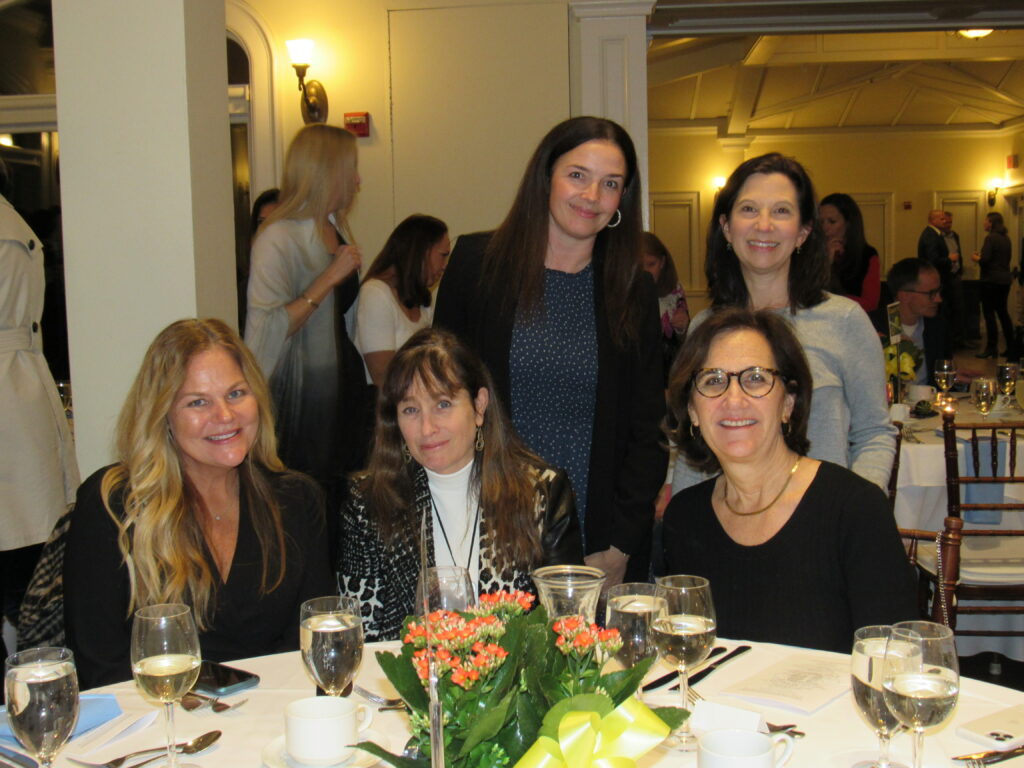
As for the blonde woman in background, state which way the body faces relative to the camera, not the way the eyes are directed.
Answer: to the viewer's right

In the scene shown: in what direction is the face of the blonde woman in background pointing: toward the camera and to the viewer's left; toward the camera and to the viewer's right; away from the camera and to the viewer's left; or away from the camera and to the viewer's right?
away from the camera and to the viewer's right

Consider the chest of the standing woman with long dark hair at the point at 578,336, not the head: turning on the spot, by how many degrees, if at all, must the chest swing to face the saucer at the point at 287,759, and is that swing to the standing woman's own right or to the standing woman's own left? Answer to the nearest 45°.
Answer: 0° — they already face it

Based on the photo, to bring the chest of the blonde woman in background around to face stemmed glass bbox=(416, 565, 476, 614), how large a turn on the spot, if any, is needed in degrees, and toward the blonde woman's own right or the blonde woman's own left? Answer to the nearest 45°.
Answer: approximately 90° to the blonde woman's own right

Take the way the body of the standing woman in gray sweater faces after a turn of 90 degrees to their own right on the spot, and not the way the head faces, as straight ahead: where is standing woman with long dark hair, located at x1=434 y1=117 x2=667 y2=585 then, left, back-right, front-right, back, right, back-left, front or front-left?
front

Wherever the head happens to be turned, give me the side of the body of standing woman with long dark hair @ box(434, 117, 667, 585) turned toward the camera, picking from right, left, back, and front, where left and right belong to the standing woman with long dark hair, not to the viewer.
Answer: front

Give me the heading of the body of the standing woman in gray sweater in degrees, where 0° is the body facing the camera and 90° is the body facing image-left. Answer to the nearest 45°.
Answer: approximately 0°

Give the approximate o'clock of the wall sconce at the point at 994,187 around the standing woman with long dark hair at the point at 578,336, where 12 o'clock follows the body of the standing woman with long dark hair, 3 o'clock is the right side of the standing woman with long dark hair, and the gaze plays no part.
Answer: The wall sconce is roughly at 7 o'clock from the standing woman with long dark hair.
